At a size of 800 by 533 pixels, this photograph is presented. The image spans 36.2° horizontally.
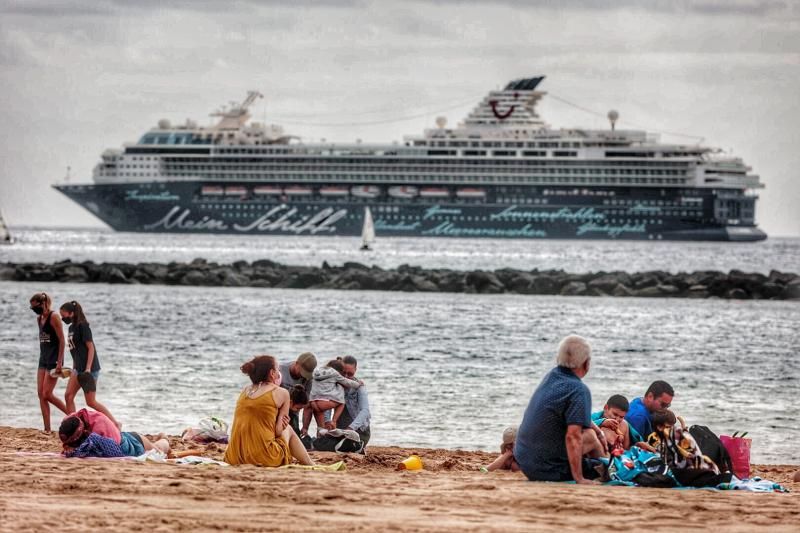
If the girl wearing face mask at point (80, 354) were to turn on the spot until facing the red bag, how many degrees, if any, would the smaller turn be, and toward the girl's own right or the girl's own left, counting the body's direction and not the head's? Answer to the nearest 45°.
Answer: approximately 135° to the girl's own left

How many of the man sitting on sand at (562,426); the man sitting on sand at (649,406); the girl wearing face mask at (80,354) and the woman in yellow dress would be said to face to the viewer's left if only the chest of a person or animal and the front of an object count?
1

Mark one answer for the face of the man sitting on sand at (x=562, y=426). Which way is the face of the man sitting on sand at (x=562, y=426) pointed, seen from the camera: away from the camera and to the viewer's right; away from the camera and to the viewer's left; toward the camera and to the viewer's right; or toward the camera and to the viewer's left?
away from the camera and to the viewer's right

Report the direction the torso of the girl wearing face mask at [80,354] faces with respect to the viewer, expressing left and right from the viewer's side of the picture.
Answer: facing to the left of the viewer

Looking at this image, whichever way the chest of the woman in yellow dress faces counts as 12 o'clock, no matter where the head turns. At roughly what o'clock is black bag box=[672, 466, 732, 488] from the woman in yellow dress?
The black bag is roughly at 2 o'clock from the woman in yellow dress.

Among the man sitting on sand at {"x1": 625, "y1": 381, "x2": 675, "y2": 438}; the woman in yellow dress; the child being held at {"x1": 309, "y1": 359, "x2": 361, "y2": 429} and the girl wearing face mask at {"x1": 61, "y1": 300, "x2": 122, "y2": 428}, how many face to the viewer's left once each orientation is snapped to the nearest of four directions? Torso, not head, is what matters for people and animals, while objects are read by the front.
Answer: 1

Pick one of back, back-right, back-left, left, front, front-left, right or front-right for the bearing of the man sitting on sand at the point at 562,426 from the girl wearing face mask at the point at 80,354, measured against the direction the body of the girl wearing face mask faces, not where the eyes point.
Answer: back-left

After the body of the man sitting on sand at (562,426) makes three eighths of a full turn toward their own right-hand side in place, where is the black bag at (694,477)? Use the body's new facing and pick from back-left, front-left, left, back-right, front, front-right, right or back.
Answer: left

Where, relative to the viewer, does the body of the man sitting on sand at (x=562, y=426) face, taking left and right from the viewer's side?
facing away from the viewer and to the right of the viewer

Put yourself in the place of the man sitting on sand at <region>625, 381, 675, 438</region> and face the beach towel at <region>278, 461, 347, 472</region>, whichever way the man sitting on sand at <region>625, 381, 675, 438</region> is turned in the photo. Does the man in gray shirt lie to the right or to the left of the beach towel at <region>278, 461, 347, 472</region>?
right

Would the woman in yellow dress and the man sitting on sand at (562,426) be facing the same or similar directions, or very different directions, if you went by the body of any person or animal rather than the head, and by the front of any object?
same or similar directions

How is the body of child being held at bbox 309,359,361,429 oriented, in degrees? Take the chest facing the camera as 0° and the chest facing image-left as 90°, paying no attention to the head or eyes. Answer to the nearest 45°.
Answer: approximately 225°
